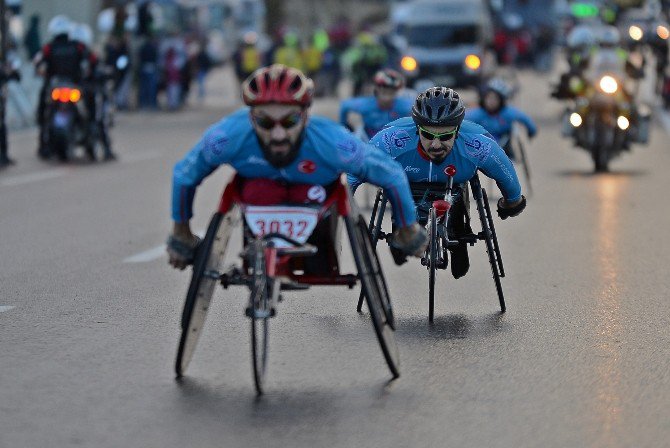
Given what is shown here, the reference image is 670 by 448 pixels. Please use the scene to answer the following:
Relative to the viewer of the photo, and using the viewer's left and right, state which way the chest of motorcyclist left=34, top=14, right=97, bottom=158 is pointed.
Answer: facing away from the viewer

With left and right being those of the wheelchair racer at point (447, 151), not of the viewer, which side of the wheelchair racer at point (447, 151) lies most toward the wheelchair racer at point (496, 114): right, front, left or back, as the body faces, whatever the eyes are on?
back

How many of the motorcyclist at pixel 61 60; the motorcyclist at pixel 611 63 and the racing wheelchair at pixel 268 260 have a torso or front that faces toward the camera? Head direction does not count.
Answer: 2

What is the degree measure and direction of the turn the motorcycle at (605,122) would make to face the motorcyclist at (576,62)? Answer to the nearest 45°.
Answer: approximately 180°

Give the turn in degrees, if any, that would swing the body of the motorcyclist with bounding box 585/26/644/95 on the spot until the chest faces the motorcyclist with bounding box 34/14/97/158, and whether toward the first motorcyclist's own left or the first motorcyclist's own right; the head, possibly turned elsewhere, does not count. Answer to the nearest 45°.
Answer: approximately 45° to the first motorcyclist's own right

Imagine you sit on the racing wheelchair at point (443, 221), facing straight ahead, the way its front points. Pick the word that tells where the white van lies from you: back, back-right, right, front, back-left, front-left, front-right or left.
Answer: back

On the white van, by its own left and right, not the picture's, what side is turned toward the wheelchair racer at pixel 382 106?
front

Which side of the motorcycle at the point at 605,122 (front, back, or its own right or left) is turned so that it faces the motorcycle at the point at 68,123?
right

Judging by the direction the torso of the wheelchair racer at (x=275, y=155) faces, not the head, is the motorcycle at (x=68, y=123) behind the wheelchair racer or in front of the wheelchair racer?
behind

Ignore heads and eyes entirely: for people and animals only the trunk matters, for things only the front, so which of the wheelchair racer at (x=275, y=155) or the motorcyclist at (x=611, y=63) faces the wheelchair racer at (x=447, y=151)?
the motorcyclist
